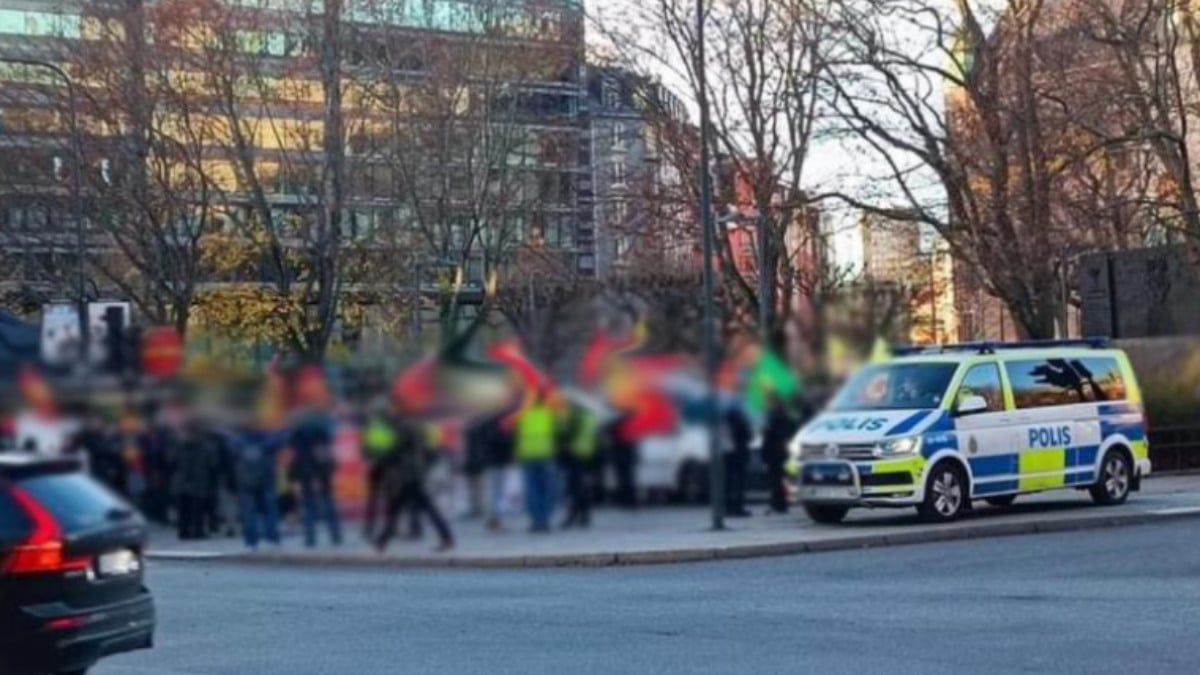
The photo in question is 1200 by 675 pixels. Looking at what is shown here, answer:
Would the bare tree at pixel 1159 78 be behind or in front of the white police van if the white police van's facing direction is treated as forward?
behind

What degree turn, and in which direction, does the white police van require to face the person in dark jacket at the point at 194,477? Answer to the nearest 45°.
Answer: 0° — it already faces them

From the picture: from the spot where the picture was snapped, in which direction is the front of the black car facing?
facing away from the viewer and to the left of the viewer

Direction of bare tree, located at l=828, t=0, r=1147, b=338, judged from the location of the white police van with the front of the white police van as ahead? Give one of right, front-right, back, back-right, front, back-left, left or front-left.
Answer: back-right

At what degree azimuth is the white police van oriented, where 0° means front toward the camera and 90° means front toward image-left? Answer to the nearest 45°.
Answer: approximately 45°

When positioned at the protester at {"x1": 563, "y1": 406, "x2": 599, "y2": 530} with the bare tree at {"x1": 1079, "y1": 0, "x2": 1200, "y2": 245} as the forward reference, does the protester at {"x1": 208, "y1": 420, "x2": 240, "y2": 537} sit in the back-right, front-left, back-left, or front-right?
back-left

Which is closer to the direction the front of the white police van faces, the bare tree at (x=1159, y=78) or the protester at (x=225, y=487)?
the protester

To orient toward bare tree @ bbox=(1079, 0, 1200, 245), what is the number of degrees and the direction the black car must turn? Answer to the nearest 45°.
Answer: approximately 90° to its right
